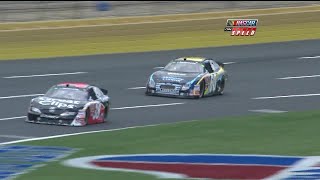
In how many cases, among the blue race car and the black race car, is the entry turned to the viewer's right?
0

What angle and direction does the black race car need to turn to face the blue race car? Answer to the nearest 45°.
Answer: approximately 180°

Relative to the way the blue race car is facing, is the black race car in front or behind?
in front

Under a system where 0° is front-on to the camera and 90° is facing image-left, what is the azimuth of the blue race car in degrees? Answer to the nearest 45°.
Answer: approximately 45°
